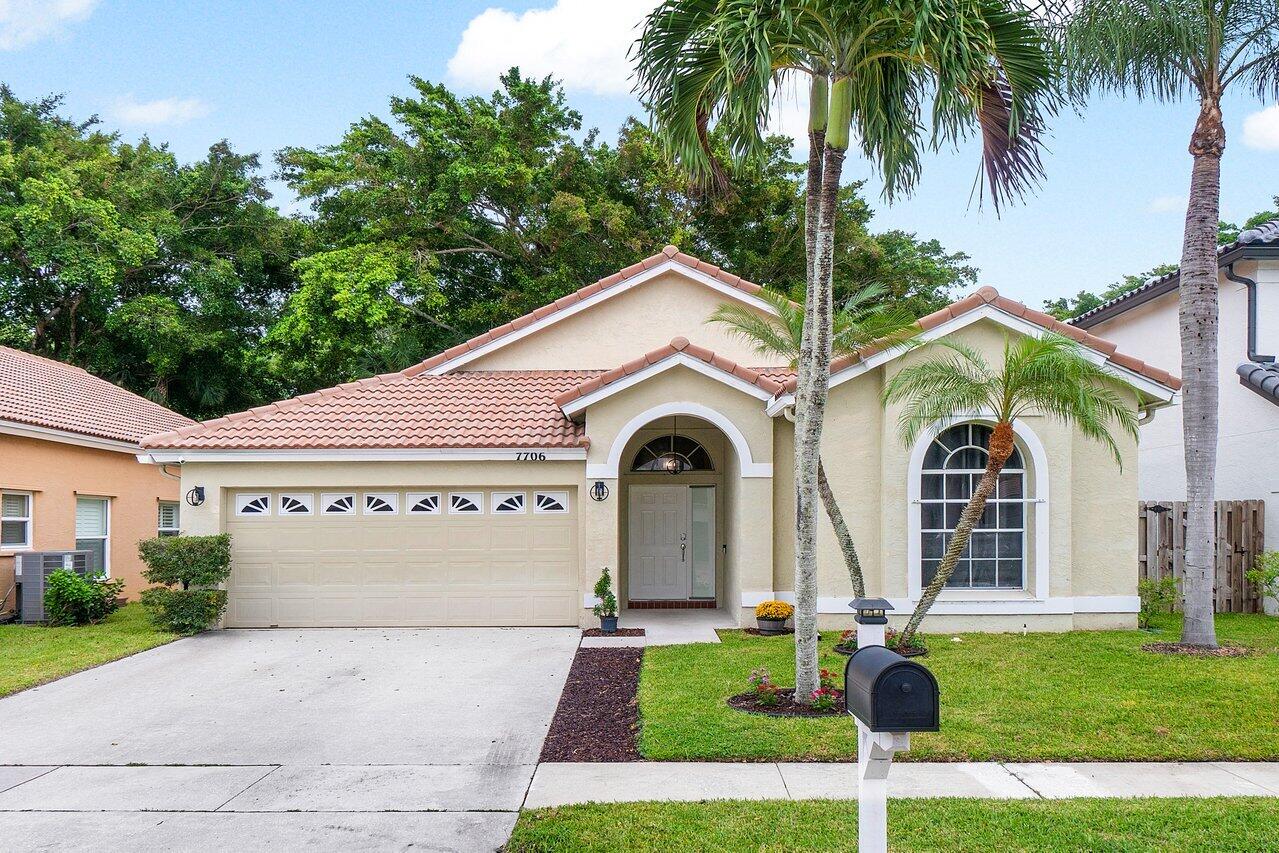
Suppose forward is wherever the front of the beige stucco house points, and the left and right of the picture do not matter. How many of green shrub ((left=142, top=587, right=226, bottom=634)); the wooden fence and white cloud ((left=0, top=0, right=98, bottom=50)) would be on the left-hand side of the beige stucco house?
1

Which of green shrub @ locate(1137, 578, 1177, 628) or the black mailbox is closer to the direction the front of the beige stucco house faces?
the black mailbox

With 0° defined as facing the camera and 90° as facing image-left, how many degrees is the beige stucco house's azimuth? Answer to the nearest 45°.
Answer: approximately 0°

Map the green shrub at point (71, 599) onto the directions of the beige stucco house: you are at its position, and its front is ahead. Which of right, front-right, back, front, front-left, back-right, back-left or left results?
right

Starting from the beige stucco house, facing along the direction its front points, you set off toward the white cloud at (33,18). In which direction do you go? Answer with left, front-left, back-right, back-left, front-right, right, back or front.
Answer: back-right

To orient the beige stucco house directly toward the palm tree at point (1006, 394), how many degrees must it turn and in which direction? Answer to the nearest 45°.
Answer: approximately 45° to its left

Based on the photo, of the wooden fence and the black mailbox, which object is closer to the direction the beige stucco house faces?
the black mailbox

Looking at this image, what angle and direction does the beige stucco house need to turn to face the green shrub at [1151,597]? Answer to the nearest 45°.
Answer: approximately 90° to its left

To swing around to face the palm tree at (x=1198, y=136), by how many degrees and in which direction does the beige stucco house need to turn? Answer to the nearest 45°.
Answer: approximately 45° to its left

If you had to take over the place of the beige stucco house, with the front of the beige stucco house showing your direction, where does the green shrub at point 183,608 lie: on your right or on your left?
on your right

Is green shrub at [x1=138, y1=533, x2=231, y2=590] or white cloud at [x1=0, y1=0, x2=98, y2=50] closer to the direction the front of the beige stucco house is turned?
the green shrub

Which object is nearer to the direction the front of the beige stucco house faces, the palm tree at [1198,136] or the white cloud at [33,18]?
the palm tree
